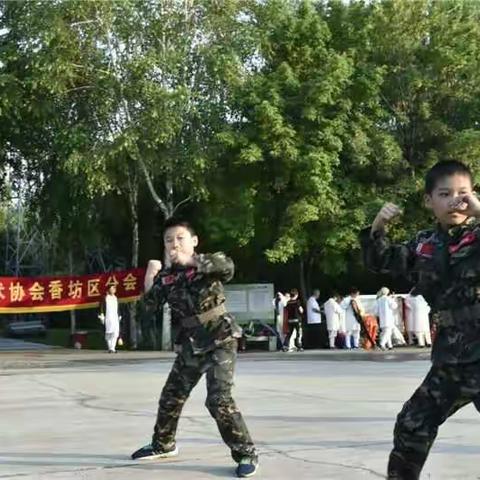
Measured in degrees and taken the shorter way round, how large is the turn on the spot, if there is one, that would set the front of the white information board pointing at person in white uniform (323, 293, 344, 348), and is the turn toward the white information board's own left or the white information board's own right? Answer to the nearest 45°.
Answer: approximately 45° to the white information board's own left

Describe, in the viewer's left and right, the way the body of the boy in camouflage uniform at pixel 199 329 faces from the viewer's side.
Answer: facing the viewer and to the left of the viewer

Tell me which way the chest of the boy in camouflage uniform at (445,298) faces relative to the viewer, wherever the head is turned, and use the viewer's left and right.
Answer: facing the viewer

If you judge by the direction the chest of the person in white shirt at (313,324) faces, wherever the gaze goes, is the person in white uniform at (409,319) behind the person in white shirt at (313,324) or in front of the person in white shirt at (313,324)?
in front

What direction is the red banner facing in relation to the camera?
toward the camera

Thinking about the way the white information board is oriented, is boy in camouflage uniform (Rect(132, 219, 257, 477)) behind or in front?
in front

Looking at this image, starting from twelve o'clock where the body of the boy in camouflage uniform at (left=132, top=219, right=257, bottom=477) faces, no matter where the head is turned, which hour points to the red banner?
The red banner is roughly at 4 o'clock from the boy in camouflage uniform.
